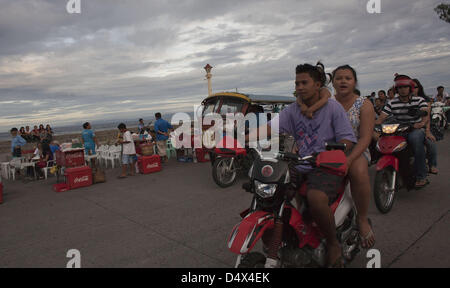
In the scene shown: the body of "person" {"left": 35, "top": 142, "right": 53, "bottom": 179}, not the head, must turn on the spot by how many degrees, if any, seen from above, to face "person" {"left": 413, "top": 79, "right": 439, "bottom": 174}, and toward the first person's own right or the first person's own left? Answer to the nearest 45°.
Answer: approximately 135° to the first person's own left

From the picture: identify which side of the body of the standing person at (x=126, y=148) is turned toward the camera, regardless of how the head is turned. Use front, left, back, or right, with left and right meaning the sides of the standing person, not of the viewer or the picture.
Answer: left

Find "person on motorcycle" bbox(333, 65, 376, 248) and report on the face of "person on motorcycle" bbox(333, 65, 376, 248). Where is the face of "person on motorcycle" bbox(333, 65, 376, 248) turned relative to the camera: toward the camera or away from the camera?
toward the camera

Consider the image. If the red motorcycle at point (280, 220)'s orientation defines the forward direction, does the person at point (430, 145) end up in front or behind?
behind

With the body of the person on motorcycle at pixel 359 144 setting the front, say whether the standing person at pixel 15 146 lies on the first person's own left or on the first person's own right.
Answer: on the first person's own right

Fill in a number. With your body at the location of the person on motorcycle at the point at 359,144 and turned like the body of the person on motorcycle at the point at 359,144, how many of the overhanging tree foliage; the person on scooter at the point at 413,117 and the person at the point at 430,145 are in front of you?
0

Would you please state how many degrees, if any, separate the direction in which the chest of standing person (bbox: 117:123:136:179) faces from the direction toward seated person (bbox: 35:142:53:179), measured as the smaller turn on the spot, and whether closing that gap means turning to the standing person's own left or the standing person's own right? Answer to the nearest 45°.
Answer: approximately 45° to the standing person's own right

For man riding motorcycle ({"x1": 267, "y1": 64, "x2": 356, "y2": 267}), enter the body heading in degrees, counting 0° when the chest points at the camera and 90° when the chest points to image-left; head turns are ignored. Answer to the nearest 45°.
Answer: approximately 45°

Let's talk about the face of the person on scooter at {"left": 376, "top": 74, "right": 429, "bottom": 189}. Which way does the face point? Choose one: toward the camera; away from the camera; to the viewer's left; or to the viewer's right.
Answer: toward the camera

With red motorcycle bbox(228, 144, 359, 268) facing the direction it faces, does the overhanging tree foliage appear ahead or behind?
behind

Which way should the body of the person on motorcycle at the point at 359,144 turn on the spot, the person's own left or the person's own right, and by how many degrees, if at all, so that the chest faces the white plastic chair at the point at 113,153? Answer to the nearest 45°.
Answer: approximately 90° to the person's own right

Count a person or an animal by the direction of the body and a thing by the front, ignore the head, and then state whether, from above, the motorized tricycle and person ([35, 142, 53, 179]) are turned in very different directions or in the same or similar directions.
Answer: same or similar directions
